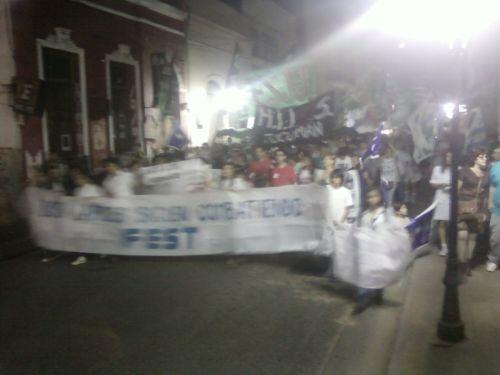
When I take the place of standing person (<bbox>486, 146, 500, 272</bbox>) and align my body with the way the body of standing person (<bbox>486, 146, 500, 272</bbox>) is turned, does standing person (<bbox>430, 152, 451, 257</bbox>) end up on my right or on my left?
on my right

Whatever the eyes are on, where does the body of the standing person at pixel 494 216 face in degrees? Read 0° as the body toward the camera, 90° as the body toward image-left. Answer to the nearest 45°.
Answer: approximately 45°

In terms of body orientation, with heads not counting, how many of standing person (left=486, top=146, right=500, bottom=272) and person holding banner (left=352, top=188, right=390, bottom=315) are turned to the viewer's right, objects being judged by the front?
0

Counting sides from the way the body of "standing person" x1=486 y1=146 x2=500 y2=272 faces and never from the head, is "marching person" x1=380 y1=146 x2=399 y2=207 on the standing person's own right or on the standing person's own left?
on the standing person's own right

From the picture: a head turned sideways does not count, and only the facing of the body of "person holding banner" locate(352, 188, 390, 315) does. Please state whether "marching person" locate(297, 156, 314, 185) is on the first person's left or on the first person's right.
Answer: on the first person's right

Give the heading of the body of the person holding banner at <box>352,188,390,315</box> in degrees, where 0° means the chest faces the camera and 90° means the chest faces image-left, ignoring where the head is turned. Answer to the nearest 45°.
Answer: approximately 45°
